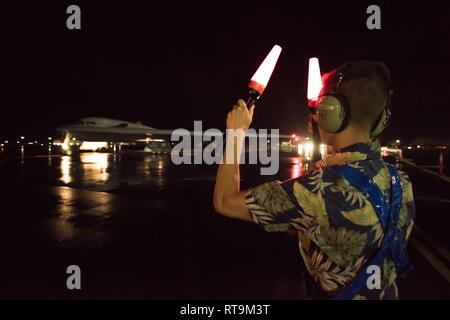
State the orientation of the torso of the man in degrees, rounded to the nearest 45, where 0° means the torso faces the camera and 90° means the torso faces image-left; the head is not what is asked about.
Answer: approximately 135°
